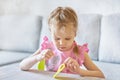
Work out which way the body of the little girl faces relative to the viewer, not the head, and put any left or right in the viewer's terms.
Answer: facing the viewer

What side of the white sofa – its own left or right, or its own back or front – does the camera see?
front
